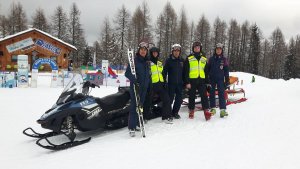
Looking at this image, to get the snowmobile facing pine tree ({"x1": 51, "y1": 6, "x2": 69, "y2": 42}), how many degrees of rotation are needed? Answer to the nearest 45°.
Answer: approximately 135° to its right

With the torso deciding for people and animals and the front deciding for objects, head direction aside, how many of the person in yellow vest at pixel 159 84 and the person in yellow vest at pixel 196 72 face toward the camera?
2

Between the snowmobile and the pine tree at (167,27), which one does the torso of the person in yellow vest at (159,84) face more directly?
the snowmobile

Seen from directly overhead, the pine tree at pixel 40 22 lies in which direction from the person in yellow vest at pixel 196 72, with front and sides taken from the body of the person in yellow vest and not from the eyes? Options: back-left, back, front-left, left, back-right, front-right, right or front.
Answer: back-right

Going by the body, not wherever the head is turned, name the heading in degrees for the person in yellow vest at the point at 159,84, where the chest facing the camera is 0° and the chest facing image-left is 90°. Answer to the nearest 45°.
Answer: approximately 0°

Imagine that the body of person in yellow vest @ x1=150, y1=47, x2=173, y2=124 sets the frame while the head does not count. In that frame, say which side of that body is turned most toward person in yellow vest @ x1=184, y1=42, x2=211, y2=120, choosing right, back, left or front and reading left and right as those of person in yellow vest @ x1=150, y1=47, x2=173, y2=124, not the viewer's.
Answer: left

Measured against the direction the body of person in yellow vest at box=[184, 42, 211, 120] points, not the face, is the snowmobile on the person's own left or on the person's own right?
on the person's own right

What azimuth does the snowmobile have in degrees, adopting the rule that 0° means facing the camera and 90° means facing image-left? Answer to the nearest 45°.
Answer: approximately 45°

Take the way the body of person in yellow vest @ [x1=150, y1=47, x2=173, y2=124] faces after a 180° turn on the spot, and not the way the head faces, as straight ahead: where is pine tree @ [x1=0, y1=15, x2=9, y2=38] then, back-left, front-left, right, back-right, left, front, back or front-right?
front-left

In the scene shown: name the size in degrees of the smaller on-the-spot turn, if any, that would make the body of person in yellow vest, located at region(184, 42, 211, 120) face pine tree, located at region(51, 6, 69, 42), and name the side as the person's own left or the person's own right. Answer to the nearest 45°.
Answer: approximately 135° to the person's own right

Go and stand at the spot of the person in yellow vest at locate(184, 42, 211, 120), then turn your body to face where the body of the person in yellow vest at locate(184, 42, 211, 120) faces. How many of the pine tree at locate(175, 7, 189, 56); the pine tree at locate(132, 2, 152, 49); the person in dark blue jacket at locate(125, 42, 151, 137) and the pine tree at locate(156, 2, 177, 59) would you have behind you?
3

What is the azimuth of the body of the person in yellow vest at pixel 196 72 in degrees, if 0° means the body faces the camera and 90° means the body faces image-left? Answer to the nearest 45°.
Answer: approximately 0°
